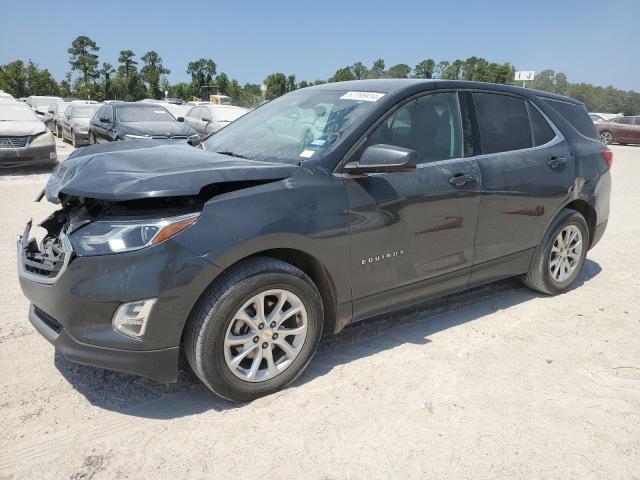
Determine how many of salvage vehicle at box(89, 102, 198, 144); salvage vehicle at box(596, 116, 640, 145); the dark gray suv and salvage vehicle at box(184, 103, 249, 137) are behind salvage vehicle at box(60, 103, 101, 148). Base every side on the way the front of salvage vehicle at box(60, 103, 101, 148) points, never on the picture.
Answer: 0

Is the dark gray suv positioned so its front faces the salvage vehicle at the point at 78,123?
no

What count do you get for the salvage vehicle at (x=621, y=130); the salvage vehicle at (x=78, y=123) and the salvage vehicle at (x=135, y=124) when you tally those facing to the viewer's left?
1

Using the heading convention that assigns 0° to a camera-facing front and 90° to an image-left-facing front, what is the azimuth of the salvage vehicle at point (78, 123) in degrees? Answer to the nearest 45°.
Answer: approximately 315°

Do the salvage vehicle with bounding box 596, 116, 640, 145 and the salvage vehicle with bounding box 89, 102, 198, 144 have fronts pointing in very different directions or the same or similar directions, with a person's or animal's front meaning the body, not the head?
very different directions

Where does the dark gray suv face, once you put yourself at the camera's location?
facing the viewer and to the left of the viewer

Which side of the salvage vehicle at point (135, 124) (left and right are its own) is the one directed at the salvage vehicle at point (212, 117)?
left

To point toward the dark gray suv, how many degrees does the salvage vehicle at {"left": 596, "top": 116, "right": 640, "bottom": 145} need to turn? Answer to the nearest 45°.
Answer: approximately 90° to its left

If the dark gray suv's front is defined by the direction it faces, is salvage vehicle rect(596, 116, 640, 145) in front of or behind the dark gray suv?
behind

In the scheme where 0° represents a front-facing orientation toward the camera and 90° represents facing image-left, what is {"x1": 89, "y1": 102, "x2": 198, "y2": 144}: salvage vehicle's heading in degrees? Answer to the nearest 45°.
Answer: approximately 315°

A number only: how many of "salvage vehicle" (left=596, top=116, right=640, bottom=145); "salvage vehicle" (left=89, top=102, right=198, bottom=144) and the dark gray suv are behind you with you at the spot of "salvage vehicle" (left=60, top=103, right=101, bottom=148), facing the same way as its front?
0
